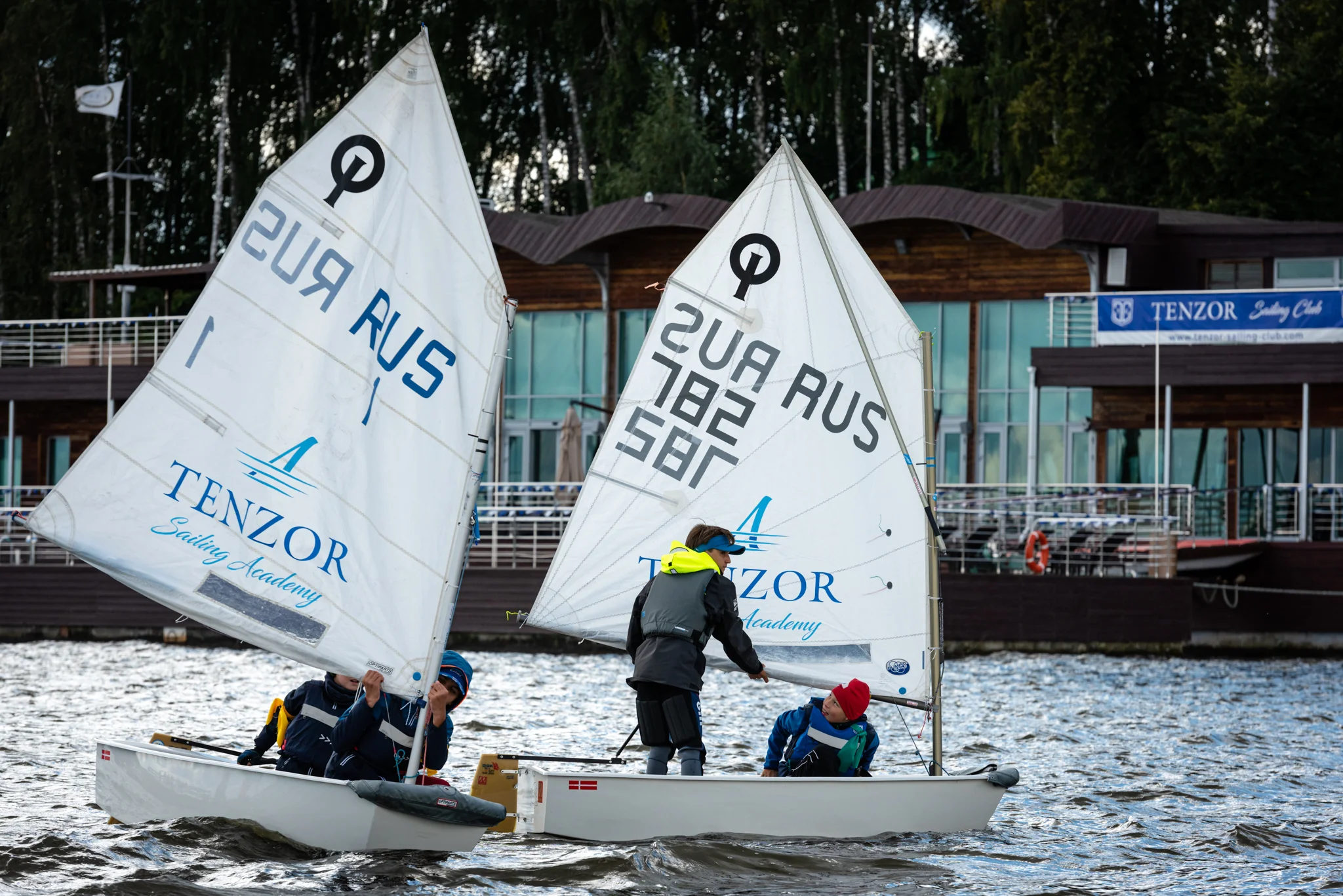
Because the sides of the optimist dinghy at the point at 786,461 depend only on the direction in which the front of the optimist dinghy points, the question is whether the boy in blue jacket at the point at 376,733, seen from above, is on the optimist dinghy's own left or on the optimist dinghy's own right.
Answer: on the optimist dinghy's own right

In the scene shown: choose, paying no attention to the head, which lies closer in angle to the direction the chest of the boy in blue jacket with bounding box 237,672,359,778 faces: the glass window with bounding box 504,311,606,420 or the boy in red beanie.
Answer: the boy in red beanie

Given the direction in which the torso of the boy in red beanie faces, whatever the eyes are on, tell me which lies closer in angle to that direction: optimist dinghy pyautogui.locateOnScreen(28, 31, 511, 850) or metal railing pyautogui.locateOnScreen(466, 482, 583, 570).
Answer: the optimist dinghy

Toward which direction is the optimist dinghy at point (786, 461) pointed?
to the viewer's right
